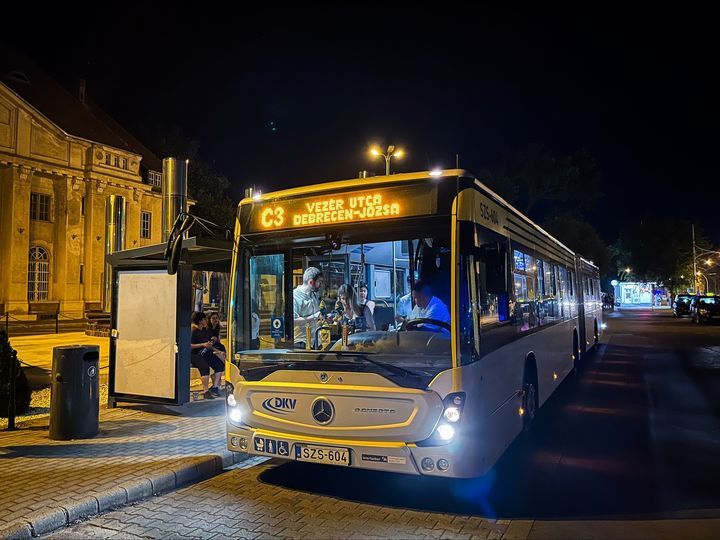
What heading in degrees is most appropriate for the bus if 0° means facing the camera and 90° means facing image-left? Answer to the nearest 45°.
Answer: approximately 45°

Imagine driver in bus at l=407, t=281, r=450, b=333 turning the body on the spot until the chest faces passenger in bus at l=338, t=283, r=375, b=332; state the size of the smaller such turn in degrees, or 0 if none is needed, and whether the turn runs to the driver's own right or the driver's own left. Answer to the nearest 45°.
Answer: approximately 90° to the driver's own right

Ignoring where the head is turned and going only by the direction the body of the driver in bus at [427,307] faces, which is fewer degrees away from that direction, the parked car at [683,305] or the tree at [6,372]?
the tree

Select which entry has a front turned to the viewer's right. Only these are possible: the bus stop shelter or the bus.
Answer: the bus stop shelter

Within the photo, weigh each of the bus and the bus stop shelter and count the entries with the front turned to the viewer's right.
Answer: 1

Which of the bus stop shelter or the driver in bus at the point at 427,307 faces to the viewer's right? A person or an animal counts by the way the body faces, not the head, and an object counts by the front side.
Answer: the bus stop shelter

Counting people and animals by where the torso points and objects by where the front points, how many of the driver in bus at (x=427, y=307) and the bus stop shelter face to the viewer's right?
1

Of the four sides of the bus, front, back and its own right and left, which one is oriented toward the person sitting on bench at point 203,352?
right

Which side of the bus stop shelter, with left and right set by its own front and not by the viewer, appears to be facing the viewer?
right

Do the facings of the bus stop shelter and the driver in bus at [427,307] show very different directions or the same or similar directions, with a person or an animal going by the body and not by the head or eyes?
very different directions
